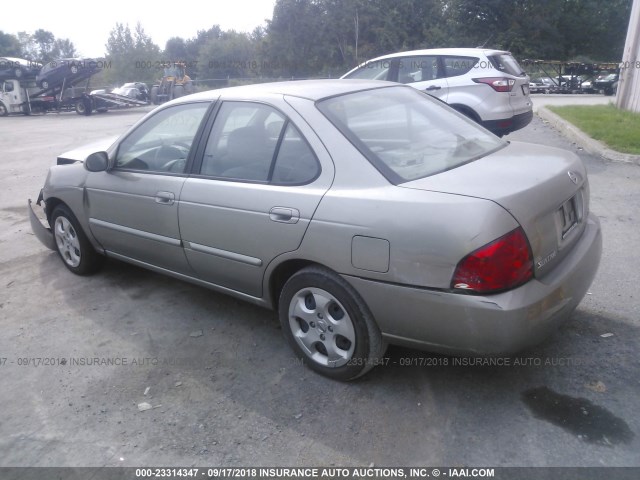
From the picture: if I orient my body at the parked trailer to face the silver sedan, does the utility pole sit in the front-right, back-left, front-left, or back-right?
front-left

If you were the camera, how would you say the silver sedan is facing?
facing away from the viewer and to the left of the viewer

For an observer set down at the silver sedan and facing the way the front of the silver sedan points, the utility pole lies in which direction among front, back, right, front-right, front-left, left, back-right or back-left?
right

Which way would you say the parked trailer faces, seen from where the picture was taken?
facing to the left of the viewer

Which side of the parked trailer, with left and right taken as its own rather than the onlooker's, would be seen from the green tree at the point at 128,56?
right

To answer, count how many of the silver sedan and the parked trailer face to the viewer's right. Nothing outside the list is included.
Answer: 0

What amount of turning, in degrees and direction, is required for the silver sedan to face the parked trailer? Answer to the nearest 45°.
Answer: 0° — it already faces it

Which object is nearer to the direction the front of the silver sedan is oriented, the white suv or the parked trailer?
the parked trailer

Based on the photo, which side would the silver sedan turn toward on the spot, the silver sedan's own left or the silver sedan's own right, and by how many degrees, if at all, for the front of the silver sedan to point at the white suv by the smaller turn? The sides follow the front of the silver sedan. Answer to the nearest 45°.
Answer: approximately 45° to the silver sedan's own right

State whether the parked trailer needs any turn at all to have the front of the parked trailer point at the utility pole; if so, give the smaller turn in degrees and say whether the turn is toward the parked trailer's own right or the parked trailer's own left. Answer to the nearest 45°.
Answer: approximately 135° to the parked trailer's own left

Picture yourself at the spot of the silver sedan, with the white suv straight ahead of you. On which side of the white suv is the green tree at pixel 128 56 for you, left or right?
left

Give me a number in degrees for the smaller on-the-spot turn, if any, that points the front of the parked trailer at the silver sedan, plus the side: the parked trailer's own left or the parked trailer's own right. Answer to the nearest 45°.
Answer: approximately 90° to the parked trailer's own left

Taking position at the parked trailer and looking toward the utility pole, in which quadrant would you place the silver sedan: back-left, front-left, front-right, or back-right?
front-right
